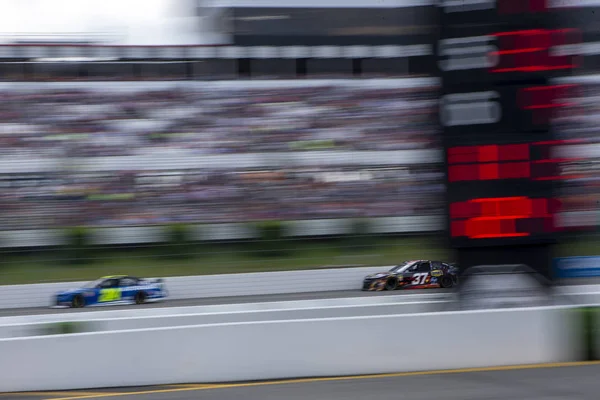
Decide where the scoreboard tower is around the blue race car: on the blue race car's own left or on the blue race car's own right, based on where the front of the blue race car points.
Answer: on the blue race car's own left

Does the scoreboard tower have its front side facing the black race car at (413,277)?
no

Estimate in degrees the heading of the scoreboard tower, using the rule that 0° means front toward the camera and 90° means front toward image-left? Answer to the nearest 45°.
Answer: approximately 0°

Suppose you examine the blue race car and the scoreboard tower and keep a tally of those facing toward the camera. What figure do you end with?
1

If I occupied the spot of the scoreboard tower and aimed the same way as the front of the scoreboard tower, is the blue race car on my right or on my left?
on my right

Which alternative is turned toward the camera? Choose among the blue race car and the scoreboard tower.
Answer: the scoreboard tower
